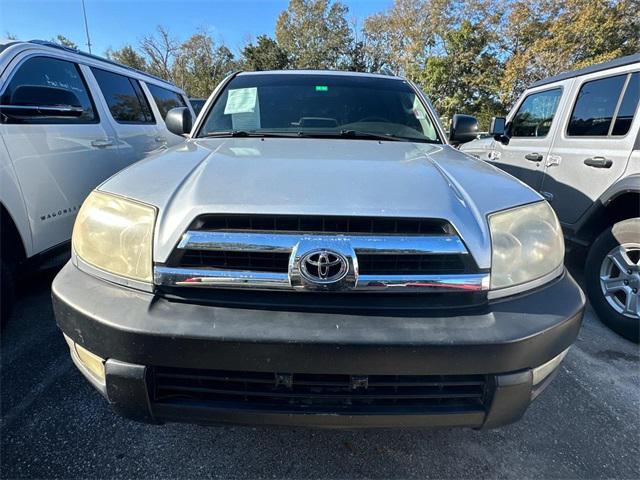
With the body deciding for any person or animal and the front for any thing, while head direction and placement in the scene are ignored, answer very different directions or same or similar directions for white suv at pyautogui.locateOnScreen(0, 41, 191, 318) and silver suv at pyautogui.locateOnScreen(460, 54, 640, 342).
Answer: very different directions

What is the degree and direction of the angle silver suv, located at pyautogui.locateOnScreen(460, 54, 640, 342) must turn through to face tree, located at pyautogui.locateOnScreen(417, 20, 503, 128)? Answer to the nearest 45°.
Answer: approximately 45° to its right

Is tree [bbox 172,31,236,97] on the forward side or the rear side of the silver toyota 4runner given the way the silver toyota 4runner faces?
on the rear side

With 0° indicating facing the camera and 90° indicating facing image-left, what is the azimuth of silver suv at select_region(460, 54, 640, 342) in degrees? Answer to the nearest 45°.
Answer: approximately 135°

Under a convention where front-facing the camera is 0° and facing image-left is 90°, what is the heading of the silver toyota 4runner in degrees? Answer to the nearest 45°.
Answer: approximately 0°

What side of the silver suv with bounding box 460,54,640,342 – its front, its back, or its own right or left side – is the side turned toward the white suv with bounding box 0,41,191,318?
left

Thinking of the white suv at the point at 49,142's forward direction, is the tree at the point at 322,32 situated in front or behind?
behind

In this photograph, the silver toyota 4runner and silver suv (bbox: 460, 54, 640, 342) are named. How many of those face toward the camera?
1

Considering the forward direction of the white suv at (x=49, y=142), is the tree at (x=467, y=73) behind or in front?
behind

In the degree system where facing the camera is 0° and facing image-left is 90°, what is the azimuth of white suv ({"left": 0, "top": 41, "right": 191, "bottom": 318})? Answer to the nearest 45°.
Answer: approximately 45°
